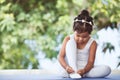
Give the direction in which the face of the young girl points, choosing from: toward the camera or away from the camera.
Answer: toward the camera

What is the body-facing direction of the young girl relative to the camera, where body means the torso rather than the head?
toward the camera
